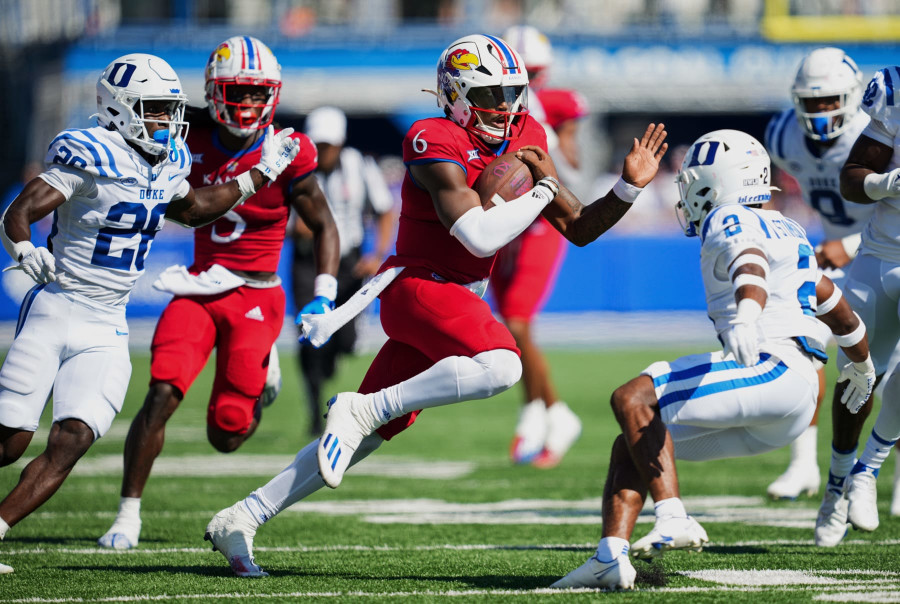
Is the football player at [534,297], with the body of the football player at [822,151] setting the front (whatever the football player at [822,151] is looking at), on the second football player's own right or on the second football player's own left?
on the second football player's own right

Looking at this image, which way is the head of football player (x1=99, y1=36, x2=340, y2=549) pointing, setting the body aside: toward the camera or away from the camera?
toward the camera

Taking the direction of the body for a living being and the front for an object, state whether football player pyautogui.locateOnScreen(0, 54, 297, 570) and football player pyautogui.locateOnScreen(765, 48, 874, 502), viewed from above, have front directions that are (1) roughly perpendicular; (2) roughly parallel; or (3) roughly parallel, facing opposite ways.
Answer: roughly perpendicular

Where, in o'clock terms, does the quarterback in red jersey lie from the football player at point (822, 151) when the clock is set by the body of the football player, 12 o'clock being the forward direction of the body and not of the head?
The quarterback in red jersey is roughly at 1 o'clock from the football player.

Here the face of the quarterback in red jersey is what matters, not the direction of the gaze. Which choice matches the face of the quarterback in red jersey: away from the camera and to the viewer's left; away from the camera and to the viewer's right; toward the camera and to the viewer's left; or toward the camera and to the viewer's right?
toward the camera and to the viewer's right

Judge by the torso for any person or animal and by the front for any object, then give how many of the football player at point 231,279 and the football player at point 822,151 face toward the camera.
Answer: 2

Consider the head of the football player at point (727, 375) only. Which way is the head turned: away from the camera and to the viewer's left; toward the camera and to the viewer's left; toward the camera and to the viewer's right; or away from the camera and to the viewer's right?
away from the camera and to the viewer's left

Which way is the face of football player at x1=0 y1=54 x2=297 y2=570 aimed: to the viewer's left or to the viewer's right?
to the viewer's right

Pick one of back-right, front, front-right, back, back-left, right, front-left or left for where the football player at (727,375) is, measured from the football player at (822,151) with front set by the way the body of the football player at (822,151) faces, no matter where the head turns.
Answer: front

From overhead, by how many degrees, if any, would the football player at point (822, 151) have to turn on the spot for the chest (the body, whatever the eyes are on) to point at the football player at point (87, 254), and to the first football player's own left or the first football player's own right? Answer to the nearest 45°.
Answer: approximately 45° to the first football player's own right

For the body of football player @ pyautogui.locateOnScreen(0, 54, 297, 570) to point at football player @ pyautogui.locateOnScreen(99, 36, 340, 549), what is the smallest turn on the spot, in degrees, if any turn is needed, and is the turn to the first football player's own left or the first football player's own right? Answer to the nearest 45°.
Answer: approximately 90° to the first football player's own left

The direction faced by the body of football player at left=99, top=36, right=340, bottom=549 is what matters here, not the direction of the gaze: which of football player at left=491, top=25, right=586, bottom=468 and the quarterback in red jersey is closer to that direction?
the quarterback in red jersey

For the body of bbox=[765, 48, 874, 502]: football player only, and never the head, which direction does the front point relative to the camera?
toward the camera

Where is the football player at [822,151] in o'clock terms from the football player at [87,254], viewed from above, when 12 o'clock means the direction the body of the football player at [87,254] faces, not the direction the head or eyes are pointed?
the football player at [822,151] is roughly at 10 o'clock from the football player at [87,254].

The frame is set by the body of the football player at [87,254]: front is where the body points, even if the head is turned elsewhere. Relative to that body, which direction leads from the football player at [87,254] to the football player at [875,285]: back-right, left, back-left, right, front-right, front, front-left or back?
front-left

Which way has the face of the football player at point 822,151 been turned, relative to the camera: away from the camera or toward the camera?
toward the camera
